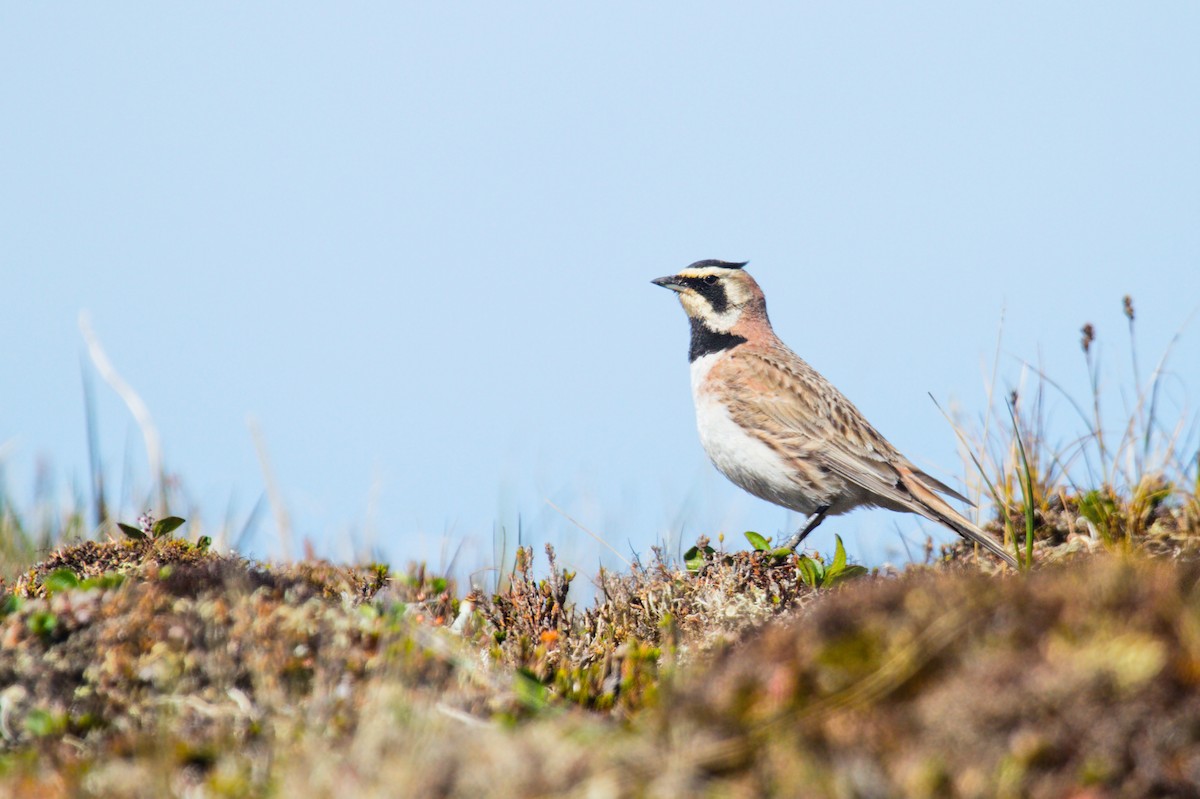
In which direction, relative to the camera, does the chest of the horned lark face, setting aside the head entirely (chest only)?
to the viewer's left
